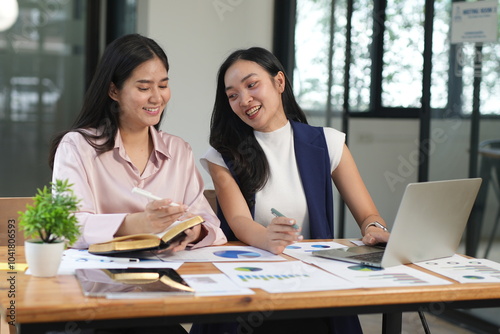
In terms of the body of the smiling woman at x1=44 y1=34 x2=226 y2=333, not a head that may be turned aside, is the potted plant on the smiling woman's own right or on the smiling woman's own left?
on the smiling woman's own right

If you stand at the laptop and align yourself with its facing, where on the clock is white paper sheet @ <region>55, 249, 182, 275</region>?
The white paper sheet is roughly at 10 o'clock from the laptop.

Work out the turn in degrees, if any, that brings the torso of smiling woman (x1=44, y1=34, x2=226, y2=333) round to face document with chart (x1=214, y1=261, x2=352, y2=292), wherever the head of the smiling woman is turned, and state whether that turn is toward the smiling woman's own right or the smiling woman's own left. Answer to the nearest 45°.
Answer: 0° — they already face it

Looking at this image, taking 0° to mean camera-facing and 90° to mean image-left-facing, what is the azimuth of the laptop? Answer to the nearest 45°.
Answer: approximately 135°

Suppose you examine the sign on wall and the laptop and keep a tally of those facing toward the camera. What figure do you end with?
1

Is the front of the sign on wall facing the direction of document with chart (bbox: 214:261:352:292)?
yes

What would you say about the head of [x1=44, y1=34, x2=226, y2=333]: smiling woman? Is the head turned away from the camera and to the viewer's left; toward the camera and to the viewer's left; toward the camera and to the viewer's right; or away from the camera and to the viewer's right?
toward the camera and to the viewer's right
